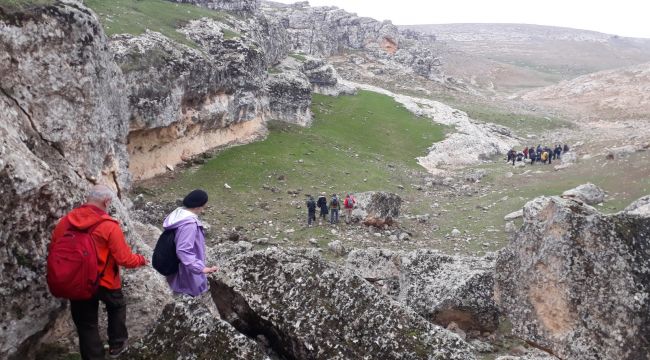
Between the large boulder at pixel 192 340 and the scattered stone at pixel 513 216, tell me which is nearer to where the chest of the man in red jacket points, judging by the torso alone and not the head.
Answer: the scattered stone

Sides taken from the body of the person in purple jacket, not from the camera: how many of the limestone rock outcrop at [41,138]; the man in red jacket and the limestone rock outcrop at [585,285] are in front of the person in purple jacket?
1

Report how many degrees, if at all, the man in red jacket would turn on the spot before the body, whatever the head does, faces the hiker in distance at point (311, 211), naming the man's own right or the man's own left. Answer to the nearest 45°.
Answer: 0° — they already face them

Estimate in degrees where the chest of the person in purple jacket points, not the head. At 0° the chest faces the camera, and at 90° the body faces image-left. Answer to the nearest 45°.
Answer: approximately 270°

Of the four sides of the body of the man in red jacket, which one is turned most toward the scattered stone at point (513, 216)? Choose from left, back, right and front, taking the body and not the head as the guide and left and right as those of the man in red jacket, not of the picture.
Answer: front

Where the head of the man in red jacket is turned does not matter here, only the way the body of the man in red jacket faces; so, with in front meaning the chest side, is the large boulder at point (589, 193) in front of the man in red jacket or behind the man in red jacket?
in front

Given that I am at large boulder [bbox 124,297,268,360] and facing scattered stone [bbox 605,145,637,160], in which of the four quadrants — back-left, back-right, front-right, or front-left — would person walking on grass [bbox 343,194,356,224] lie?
front-left

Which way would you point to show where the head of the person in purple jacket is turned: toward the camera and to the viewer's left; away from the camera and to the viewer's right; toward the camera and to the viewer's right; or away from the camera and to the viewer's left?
away from the camera and to the viewer's right

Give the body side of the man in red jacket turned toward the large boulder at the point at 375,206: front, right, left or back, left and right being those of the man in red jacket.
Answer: front

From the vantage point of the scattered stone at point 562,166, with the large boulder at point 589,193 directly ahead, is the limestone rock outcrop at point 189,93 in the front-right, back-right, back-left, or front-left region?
front-right

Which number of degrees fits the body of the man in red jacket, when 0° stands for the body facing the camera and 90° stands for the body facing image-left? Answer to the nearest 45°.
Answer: approximately 225°

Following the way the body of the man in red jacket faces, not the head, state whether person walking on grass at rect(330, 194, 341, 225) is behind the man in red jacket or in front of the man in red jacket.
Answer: in front

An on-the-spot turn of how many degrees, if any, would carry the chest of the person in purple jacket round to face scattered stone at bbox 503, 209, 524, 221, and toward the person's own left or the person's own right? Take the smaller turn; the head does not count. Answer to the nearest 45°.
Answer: approximately 45° to the person's own left

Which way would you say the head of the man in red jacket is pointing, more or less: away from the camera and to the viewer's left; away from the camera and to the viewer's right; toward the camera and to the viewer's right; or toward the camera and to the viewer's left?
away from the camera and to the viewer's right

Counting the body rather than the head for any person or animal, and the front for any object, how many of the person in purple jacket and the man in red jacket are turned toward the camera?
0

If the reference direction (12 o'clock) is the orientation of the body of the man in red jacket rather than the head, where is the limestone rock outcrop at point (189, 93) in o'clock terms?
The limestone rock outcrop is roughly at 11 o'clock from the man in red jacket.
